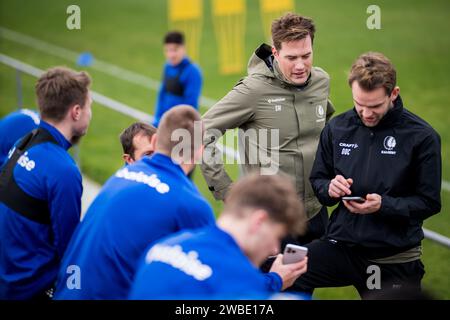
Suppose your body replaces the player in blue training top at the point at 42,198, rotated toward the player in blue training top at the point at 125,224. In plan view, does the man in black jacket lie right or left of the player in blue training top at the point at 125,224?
left

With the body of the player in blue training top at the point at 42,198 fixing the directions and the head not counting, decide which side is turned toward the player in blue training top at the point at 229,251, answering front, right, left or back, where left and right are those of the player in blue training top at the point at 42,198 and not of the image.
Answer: right

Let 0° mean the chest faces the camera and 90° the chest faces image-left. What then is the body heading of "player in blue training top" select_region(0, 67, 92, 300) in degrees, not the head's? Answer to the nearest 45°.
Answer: approximately 225°

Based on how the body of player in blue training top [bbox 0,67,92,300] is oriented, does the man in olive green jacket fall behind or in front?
in front

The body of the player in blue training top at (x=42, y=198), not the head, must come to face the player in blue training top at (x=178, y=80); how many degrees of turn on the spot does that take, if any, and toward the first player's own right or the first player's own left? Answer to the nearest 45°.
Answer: approximately 45° to the first player's own left

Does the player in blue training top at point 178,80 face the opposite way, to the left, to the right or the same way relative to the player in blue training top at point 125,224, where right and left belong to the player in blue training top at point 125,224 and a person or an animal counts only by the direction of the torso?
the opposite way

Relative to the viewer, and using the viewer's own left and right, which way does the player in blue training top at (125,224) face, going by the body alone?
facing away from the viewer and to the right of the viewer

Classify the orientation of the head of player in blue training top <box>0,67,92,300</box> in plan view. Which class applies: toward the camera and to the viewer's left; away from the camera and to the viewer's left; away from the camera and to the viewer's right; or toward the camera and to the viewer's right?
away from the camera and to the viewer's right

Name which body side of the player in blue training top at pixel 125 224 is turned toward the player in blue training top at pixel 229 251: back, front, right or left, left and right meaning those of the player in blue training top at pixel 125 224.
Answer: right

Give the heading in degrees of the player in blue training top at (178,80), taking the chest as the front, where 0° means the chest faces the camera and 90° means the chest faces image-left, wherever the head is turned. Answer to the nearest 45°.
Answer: approximately 45°

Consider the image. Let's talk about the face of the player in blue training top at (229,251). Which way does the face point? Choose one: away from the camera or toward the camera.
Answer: away from the camera

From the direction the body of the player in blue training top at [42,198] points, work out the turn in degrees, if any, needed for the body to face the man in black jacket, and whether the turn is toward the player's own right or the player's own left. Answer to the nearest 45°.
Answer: approximately 45° to the player's own right
